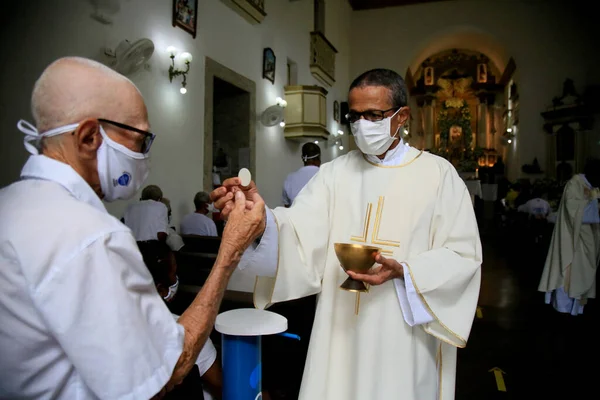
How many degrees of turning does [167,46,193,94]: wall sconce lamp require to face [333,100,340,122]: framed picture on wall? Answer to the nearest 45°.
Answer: approximately 90° to its left

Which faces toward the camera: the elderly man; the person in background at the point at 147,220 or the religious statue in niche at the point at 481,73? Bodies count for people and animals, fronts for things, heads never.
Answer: the religious statue in niche

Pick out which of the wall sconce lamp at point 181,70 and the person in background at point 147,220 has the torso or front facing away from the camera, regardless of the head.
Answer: the person in background

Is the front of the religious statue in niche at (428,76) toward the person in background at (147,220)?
yes

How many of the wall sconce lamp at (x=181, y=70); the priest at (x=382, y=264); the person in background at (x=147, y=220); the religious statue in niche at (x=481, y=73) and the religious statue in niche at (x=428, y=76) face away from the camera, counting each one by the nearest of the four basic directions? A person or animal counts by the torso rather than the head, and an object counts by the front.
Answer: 1

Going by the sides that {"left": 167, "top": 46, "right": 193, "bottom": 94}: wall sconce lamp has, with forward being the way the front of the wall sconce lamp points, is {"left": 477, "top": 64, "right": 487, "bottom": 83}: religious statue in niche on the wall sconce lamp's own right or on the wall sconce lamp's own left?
on the wall sconce lamp's own left

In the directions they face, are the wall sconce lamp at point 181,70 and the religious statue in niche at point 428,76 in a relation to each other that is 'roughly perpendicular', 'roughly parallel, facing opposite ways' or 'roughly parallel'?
roughly perpendicular

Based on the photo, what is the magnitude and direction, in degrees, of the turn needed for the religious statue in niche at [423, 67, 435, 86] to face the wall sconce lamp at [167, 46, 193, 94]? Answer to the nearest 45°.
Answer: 0° — it already faces it

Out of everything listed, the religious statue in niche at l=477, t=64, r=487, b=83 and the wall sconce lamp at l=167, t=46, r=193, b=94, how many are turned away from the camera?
0

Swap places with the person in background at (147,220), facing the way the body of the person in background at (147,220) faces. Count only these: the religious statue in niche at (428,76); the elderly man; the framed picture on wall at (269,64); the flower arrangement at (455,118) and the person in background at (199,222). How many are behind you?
1

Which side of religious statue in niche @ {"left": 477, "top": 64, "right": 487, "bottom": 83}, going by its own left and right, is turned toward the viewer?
front

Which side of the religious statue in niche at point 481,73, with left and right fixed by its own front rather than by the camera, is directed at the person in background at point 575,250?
front

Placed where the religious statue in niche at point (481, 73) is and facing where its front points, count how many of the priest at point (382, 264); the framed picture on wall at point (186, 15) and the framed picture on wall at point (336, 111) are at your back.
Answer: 0

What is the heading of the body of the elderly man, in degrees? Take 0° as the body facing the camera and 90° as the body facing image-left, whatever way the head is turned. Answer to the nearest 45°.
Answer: approximately 225°

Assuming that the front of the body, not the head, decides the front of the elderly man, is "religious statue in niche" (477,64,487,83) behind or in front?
in front

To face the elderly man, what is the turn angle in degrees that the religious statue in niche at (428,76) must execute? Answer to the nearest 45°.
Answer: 0° — it already faces them

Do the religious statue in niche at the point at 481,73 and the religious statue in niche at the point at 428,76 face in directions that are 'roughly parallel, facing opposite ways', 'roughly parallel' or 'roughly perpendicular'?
roughly parallel

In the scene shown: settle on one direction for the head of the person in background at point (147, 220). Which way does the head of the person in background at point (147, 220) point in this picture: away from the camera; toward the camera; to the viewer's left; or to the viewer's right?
away from the camera

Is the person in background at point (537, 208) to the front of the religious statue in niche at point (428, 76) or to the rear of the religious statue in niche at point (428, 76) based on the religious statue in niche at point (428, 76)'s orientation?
to the front

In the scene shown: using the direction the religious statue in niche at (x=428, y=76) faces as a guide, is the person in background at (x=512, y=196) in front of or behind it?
in front
